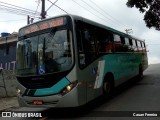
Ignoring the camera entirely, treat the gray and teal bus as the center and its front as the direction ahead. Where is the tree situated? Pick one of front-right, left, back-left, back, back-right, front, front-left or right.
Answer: back

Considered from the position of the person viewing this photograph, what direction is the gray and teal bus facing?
facing the viewer and to the left of the viewer
